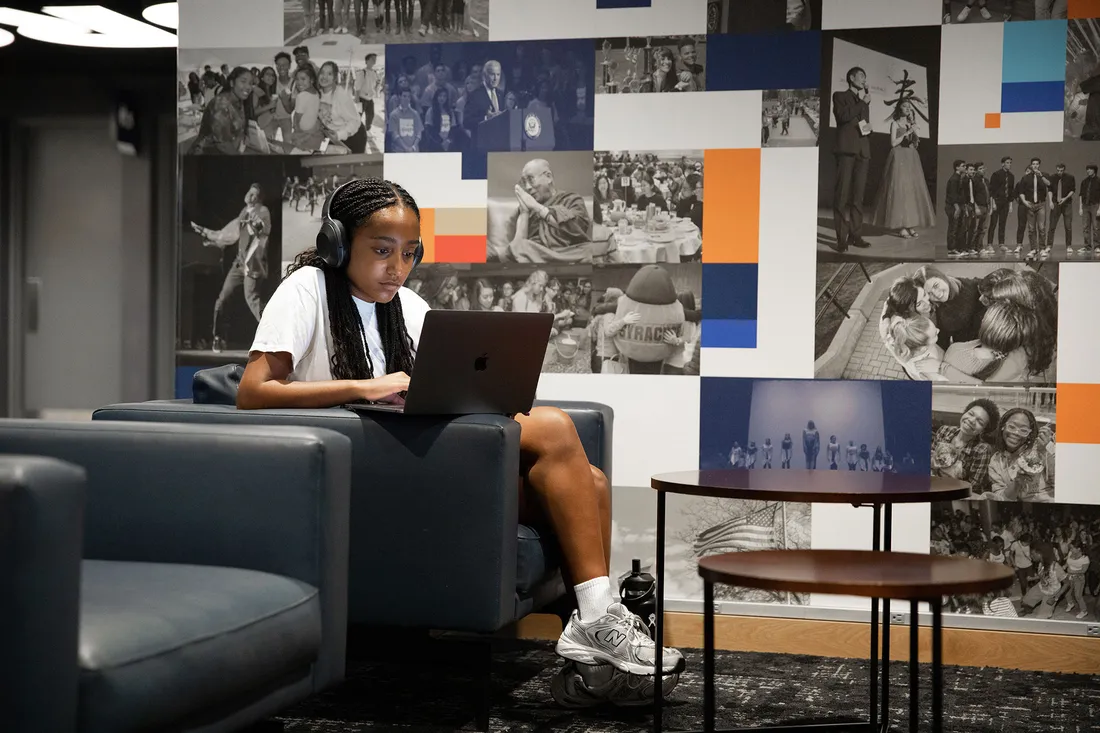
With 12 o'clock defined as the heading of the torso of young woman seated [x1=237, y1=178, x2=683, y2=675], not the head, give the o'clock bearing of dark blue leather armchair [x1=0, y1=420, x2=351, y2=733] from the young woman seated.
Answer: The dark blue leather armchair is roughly at 2 o'clock from the young woman seated.

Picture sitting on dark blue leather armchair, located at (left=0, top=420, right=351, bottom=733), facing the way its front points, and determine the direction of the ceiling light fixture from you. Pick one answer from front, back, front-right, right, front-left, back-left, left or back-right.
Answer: back-left

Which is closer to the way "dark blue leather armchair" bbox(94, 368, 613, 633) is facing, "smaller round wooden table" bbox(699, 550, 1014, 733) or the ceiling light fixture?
the smaller round wooden table

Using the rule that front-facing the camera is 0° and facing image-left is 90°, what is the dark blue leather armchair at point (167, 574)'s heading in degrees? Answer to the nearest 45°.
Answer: approximately 315°
